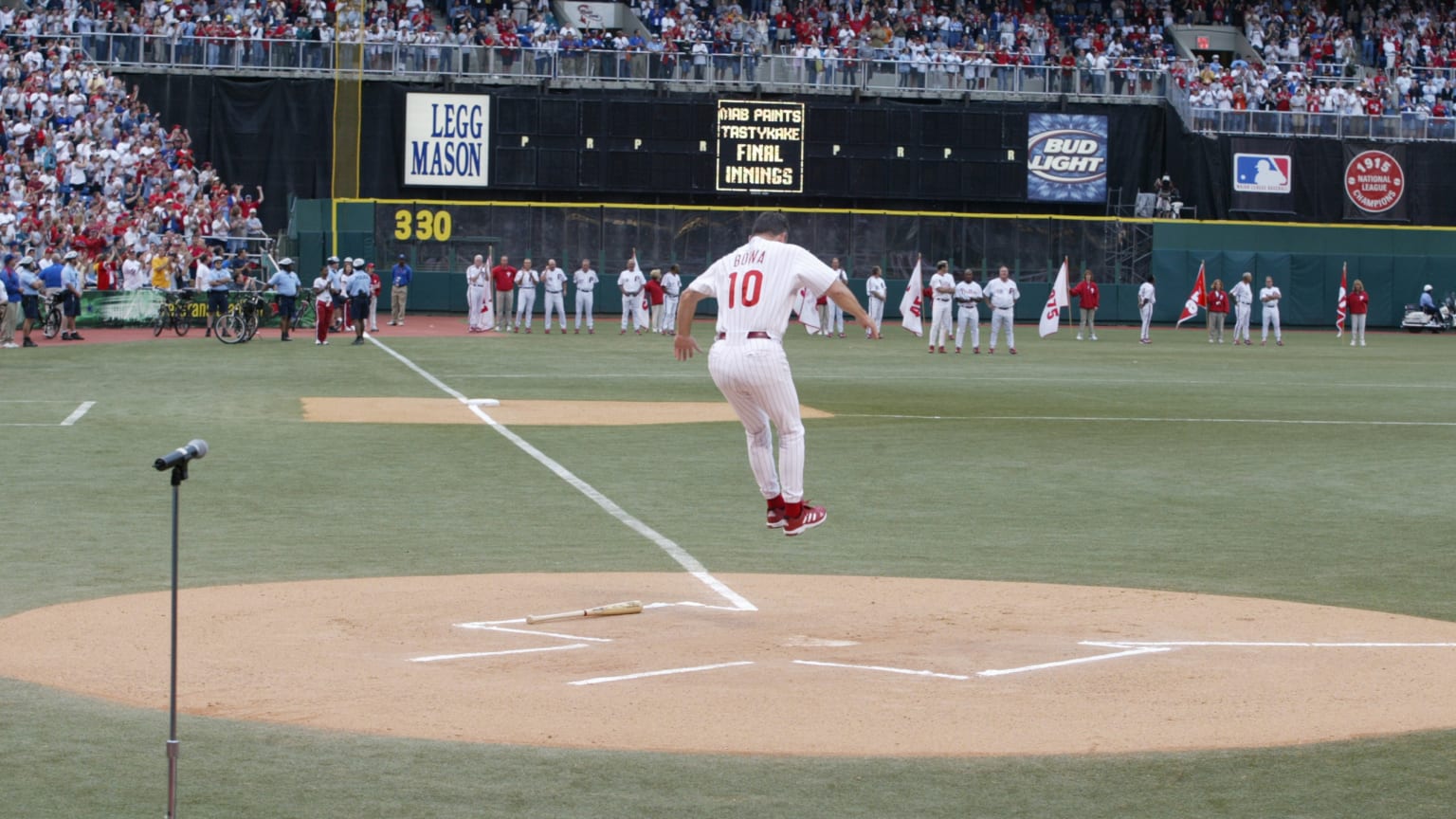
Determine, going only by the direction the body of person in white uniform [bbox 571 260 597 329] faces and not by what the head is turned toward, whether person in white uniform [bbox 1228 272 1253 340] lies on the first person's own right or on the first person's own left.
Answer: on the first person's own left

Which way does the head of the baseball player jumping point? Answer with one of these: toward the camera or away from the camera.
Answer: away from the camera

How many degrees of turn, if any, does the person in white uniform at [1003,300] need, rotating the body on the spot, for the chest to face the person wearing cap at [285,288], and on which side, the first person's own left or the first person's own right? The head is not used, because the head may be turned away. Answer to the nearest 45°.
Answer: approximately 90° to the first person's own right

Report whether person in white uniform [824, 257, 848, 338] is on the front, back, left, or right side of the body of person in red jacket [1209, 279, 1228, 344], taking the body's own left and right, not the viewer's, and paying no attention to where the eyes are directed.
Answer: right

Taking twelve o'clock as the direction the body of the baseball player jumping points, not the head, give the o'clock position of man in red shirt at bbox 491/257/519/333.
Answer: The man in red shirt is roughly at 10 o'clock from the baseball player jumping.
